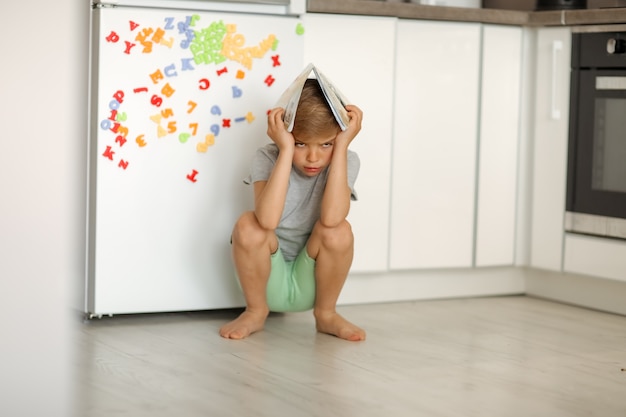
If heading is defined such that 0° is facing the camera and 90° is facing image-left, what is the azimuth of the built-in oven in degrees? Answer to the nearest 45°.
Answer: approximately 45°

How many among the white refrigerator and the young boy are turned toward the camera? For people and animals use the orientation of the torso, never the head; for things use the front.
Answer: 2

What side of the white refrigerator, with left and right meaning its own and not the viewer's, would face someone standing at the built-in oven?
left

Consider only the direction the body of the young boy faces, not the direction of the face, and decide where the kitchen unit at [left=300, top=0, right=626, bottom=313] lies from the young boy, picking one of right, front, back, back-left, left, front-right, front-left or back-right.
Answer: back-left
